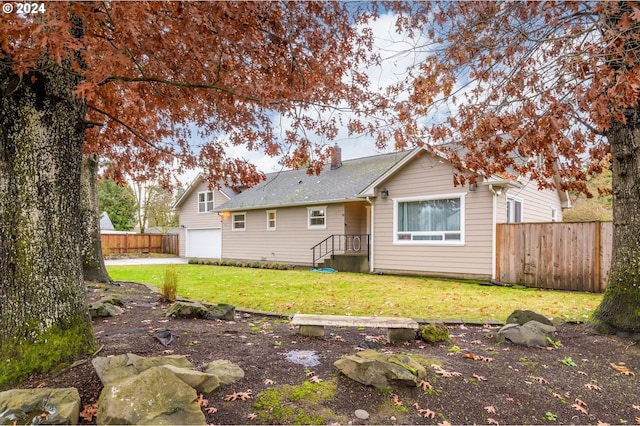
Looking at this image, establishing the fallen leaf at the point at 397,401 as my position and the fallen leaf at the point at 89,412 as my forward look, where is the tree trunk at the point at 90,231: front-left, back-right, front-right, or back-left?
front-right

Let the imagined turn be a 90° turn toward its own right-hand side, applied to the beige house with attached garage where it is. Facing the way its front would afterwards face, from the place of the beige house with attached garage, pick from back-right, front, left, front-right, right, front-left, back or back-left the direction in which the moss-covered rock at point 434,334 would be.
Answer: back-left

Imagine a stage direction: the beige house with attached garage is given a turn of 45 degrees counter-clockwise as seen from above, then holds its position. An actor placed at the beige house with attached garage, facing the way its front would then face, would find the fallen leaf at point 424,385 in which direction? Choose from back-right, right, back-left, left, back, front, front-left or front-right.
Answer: front

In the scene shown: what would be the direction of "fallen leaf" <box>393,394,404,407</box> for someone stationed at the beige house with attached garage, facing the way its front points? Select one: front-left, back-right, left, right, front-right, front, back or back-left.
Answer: front-left

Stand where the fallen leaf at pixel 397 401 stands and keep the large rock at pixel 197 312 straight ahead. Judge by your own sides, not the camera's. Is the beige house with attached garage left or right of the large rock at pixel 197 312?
right
